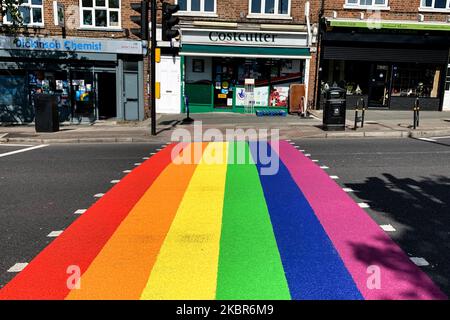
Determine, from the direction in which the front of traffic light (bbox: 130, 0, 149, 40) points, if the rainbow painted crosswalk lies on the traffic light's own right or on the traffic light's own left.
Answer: on the traffic light's own left

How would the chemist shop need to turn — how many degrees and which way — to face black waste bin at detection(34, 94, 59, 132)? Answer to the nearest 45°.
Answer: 0° — it already faces it

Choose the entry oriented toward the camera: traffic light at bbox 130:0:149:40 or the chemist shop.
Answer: the chemist shop

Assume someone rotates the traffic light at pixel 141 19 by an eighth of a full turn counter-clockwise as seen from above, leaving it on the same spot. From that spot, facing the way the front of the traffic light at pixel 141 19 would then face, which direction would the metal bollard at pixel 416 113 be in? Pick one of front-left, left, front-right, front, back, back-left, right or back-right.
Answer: back-left

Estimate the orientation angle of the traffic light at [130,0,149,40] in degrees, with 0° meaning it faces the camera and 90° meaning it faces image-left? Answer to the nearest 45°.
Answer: approximately 90°

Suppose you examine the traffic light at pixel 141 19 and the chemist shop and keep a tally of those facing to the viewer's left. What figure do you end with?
1

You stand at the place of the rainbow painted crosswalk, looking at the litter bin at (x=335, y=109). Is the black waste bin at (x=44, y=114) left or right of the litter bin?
left

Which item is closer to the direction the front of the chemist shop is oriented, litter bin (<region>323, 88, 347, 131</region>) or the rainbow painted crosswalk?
the rainbow painted crosswalk

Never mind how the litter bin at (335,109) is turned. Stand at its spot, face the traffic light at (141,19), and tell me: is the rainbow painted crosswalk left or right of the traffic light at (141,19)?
left

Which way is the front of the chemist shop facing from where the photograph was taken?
facing the viewer

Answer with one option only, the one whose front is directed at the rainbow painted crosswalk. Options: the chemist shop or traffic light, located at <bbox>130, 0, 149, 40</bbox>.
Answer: the chemist shop

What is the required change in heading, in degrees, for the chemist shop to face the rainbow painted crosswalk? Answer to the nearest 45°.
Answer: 0° — it already faces it

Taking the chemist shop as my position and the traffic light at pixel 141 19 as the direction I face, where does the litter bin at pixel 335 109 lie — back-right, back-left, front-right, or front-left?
front-left

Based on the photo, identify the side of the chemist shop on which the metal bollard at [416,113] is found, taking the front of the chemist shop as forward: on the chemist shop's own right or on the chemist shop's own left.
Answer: on the chemist shop's own left

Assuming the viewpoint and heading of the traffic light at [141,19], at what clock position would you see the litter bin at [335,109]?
The litter bin is roughly at 6 o'clock from the traffic light.
